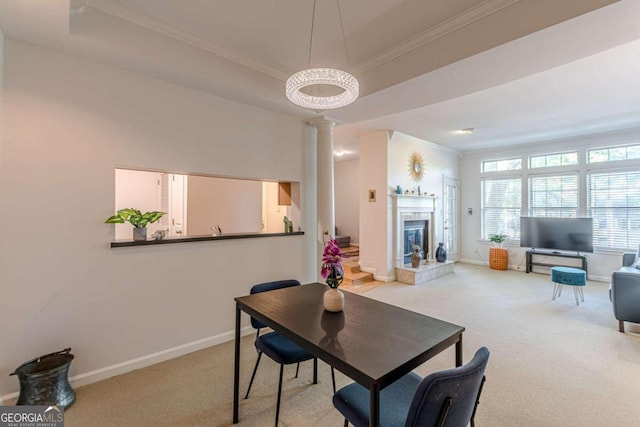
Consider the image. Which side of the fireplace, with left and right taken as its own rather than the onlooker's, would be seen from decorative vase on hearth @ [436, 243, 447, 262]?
left

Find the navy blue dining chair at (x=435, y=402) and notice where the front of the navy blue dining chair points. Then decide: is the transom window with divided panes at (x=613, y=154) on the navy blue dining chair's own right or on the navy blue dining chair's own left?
on the navy blue dining chair's own right

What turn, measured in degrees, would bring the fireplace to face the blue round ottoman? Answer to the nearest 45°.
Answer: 0° — it already faces it

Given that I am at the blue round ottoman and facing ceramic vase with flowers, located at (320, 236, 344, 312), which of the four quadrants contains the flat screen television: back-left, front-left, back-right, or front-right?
back-right

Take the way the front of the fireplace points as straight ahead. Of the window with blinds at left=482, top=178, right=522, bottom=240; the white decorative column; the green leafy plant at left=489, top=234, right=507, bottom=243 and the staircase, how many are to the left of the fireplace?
2

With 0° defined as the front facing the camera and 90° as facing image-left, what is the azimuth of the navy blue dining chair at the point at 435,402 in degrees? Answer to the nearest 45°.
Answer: approximately 135°

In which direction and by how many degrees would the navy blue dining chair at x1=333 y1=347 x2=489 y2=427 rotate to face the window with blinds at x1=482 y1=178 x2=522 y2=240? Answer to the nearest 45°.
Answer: approximately 45° to its right

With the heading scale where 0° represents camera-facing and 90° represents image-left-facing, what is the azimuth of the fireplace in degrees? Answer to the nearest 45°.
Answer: approximately 315°

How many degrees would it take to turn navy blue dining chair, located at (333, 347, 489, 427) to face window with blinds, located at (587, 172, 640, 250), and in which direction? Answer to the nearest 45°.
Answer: approximately 90° to its right

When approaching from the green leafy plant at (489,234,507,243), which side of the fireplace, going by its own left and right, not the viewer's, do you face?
left

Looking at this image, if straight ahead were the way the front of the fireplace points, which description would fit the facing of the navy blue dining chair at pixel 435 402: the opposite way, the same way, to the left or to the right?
the opposite way
